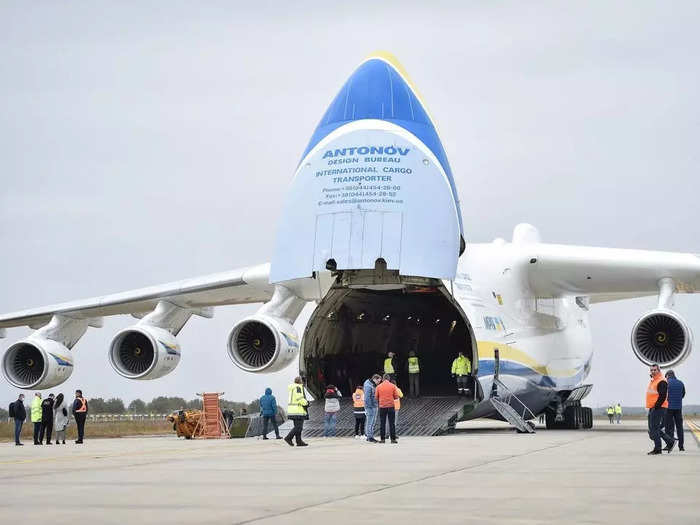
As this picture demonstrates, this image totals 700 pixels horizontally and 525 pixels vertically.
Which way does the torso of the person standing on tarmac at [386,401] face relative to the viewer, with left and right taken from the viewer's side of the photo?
facing away from the viewer

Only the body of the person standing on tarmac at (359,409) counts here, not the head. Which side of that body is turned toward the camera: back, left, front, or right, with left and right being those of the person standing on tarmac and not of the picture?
back

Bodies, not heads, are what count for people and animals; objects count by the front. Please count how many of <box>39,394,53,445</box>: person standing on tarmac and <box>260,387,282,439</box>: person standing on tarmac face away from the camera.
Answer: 2

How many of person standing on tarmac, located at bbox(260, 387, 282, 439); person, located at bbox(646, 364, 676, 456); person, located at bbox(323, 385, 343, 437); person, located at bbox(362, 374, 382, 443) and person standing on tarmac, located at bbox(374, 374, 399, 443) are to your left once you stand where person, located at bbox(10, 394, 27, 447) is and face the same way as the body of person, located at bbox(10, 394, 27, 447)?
0

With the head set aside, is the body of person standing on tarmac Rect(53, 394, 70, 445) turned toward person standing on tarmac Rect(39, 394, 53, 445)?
no

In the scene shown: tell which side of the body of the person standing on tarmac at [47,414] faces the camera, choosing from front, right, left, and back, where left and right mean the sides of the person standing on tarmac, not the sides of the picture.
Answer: back

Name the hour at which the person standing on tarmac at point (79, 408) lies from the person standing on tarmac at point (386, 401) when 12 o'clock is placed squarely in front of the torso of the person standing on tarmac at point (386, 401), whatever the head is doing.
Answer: the person standing on tarmac at point (79, 408) is roughly at 10 o'clock from the person standing on tarmac at point (386, 401).

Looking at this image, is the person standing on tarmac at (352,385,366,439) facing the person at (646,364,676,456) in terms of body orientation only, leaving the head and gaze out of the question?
no

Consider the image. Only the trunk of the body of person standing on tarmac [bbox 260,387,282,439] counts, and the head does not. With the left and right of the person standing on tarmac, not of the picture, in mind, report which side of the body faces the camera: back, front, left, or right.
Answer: back
